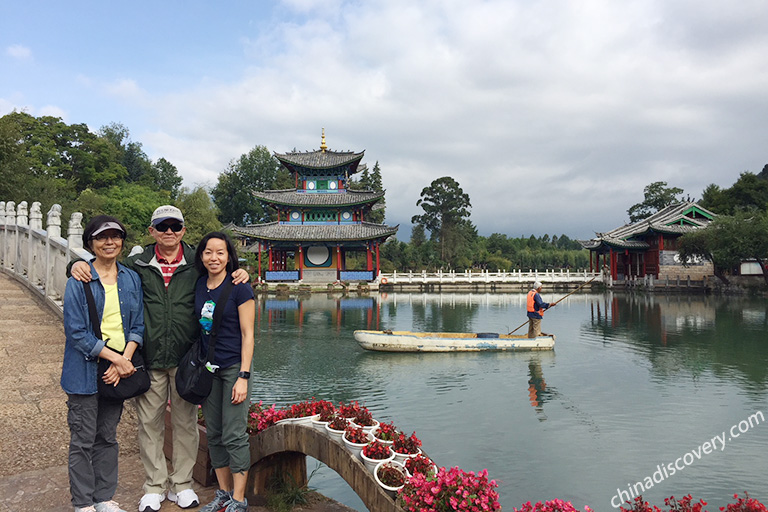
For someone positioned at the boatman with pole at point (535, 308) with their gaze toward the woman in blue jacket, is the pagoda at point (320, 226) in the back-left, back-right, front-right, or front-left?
back-right

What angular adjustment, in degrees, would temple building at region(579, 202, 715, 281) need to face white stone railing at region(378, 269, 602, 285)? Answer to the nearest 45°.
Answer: approximately 45° to its right
